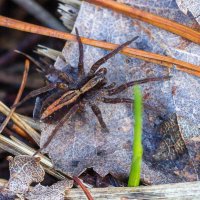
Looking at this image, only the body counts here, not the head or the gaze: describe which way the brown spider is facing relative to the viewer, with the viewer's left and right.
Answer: facing away from the viewer and to the right of the viewer

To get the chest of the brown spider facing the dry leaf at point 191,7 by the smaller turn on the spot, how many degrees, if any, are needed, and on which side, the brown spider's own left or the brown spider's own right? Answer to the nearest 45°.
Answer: approximately 45° to the brown spider's own right
